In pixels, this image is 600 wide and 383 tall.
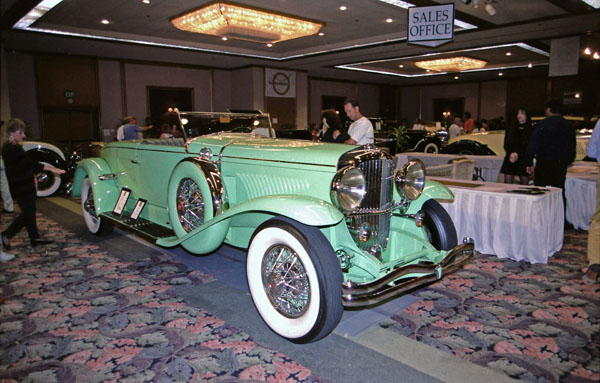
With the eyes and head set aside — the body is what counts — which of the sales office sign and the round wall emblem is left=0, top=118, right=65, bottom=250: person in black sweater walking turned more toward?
the sales office sign

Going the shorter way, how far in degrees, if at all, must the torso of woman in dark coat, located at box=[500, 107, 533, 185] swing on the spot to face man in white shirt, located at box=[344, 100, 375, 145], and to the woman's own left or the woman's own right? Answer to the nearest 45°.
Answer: approximately 45° to the woman's own right

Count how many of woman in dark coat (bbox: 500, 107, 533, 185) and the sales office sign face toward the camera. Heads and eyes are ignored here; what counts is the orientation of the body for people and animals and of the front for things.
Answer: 2

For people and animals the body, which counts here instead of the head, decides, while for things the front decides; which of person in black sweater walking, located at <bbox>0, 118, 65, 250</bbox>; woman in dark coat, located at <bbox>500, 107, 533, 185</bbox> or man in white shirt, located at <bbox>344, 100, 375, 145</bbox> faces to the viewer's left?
the man in white shirt

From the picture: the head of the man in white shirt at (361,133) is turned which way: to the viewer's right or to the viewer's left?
to the viewer's left

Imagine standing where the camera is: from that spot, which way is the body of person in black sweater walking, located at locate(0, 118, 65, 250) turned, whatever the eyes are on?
to the viewer's right

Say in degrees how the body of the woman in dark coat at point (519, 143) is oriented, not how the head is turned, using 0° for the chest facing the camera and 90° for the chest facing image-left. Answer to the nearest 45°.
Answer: approximately 0°

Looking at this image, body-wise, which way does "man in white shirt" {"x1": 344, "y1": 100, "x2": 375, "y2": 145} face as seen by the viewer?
to the viewer's left
